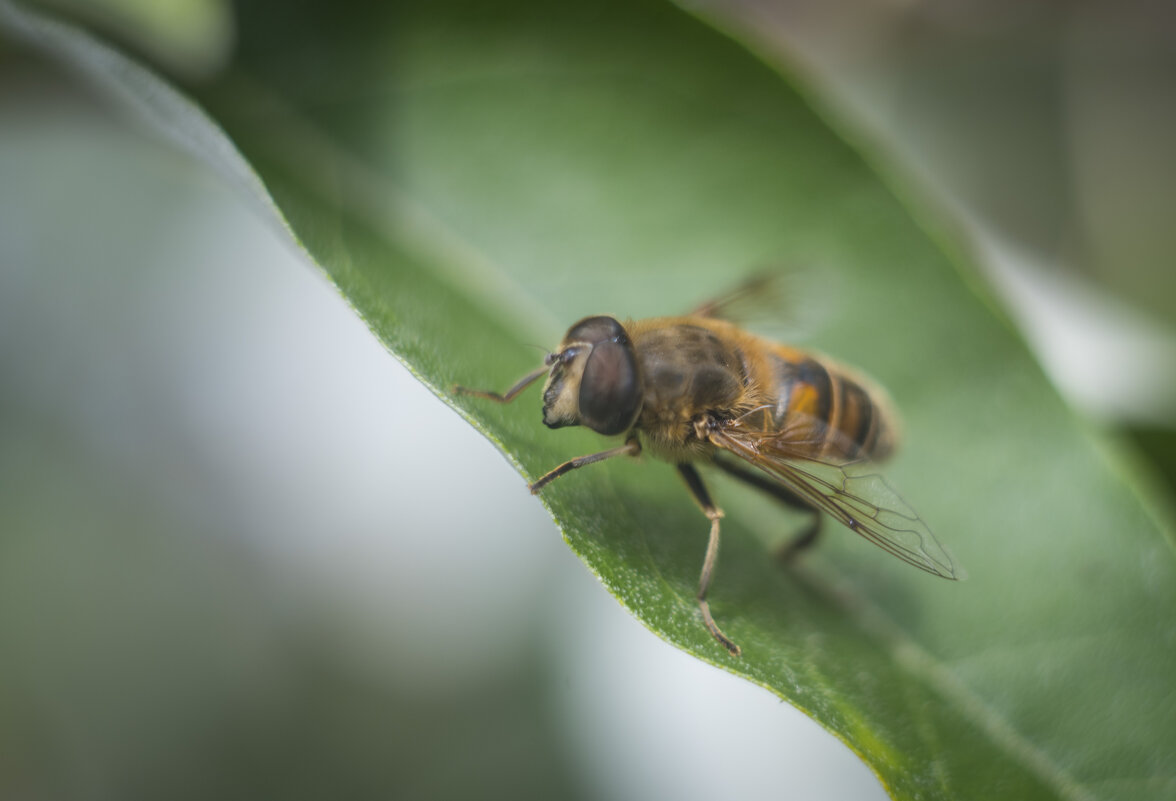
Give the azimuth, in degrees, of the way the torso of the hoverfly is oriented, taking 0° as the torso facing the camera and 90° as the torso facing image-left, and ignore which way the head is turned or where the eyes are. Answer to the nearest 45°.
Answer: approximately 90°
